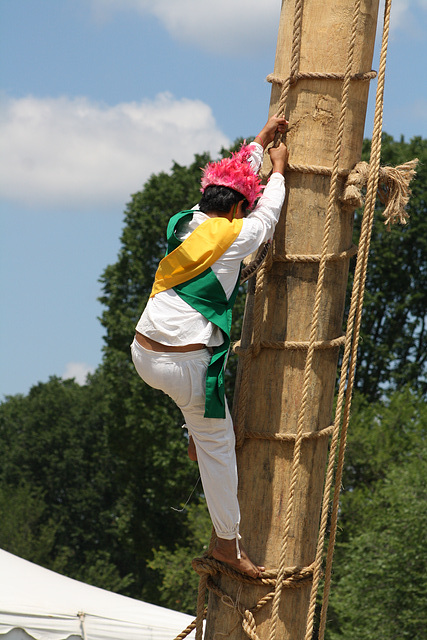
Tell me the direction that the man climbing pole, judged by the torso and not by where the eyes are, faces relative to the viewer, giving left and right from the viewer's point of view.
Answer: facing away from the viewer and to the right of the viewer

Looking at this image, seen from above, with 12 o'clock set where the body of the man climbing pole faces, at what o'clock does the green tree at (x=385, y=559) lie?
The green tree is roughly at 11 o'clock from the man climbing pole.

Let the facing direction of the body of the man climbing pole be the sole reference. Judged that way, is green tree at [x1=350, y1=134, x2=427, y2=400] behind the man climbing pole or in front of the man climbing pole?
in front

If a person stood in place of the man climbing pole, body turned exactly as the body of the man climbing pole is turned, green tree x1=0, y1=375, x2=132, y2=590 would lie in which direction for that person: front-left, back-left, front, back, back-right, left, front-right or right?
front-left
